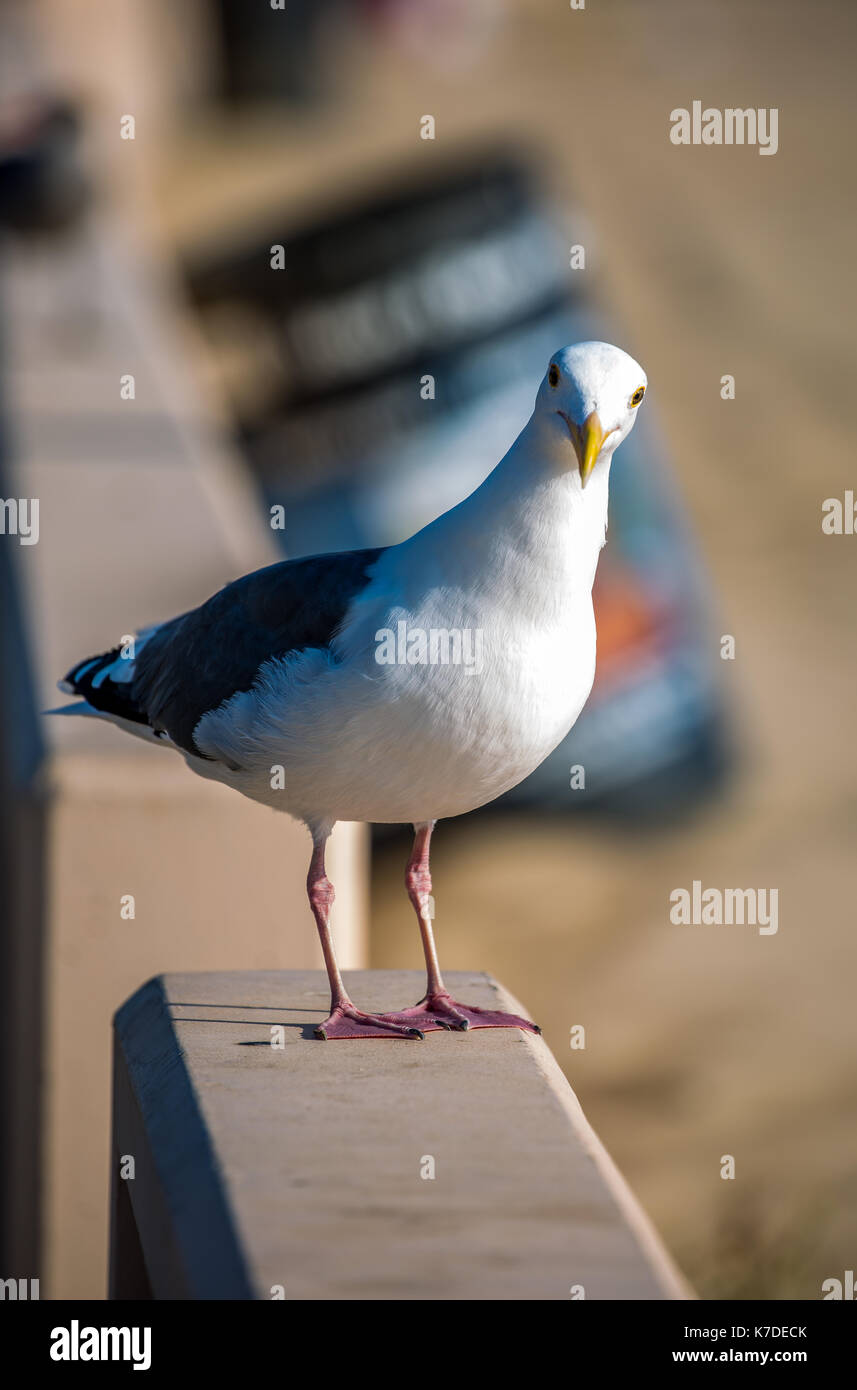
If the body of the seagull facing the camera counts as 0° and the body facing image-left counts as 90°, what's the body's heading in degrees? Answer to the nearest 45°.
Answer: approximately 315°
